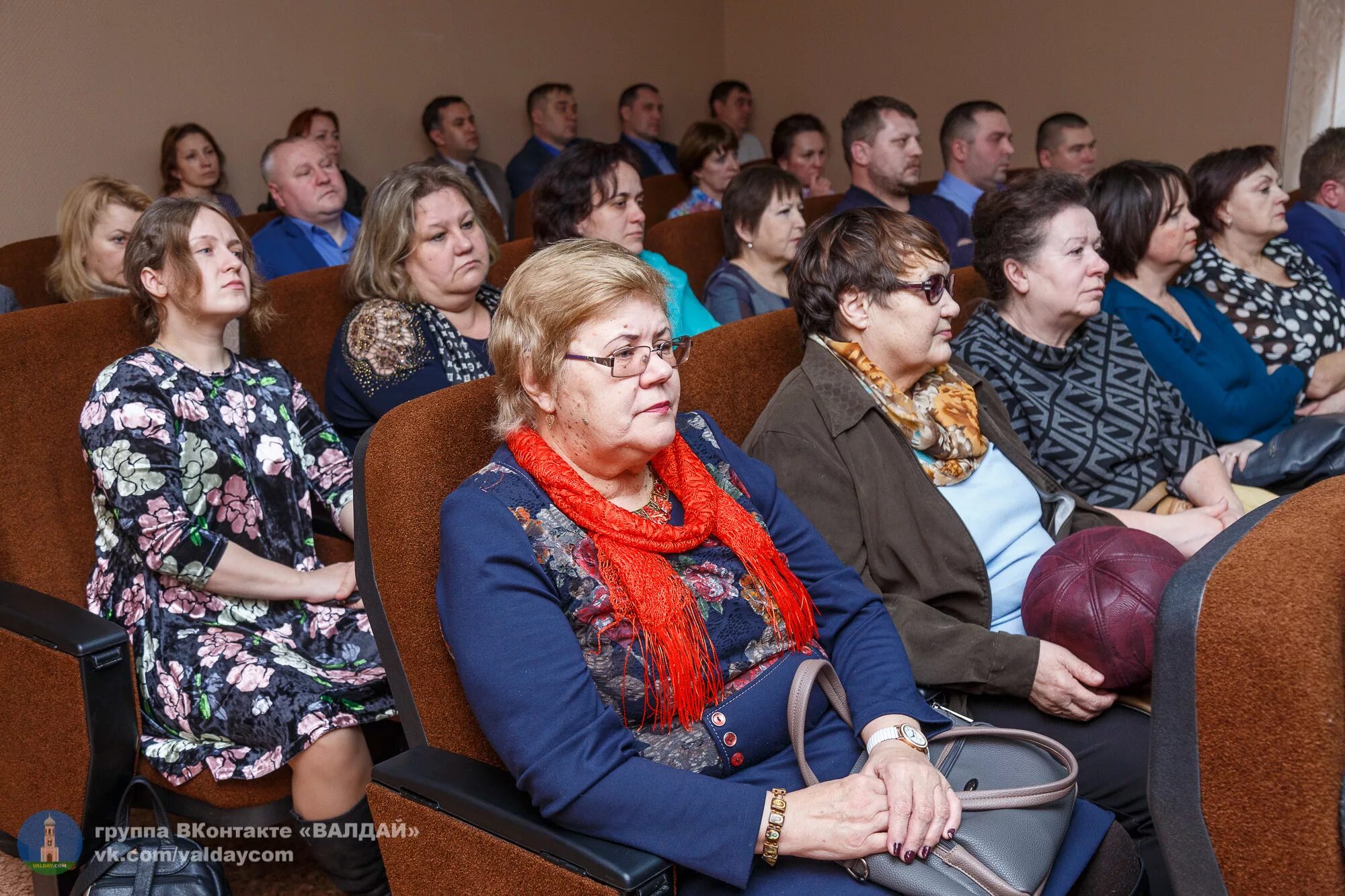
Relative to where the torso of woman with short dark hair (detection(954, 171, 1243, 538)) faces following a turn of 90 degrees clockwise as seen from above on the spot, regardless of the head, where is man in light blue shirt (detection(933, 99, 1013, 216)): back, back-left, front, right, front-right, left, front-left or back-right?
back-right

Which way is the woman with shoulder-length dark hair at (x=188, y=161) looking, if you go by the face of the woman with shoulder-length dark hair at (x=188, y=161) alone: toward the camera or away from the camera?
toward the camera

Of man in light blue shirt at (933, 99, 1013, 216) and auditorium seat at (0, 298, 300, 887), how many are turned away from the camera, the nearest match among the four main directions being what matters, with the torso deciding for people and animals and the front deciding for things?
0

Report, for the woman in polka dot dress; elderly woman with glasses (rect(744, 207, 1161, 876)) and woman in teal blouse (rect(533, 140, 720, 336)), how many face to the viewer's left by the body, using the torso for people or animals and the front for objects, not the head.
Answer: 0

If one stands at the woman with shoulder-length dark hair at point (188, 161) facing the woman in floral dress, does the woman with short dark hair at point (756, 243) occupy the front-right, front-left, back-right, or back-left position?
front-left

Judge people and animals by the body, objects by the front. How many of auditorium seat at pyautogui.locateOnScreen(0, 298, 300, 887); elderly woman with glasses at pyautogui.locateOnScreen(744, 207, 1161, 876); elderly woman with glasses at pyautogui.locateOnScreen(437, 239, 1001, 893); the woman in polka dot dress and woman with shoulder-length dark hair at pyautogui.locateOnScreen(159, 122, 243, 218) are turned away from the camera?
0

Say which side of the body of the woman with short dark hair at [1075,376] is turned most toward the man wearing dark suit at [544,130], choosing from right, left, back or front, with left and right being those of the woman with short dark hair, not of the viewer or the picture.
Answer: back

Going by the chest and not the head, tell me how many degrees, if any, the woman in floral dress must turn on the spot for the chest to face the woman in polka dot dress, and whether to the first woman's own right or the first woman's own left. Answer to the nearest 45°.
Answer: approximately 45° to the first woman's own left
